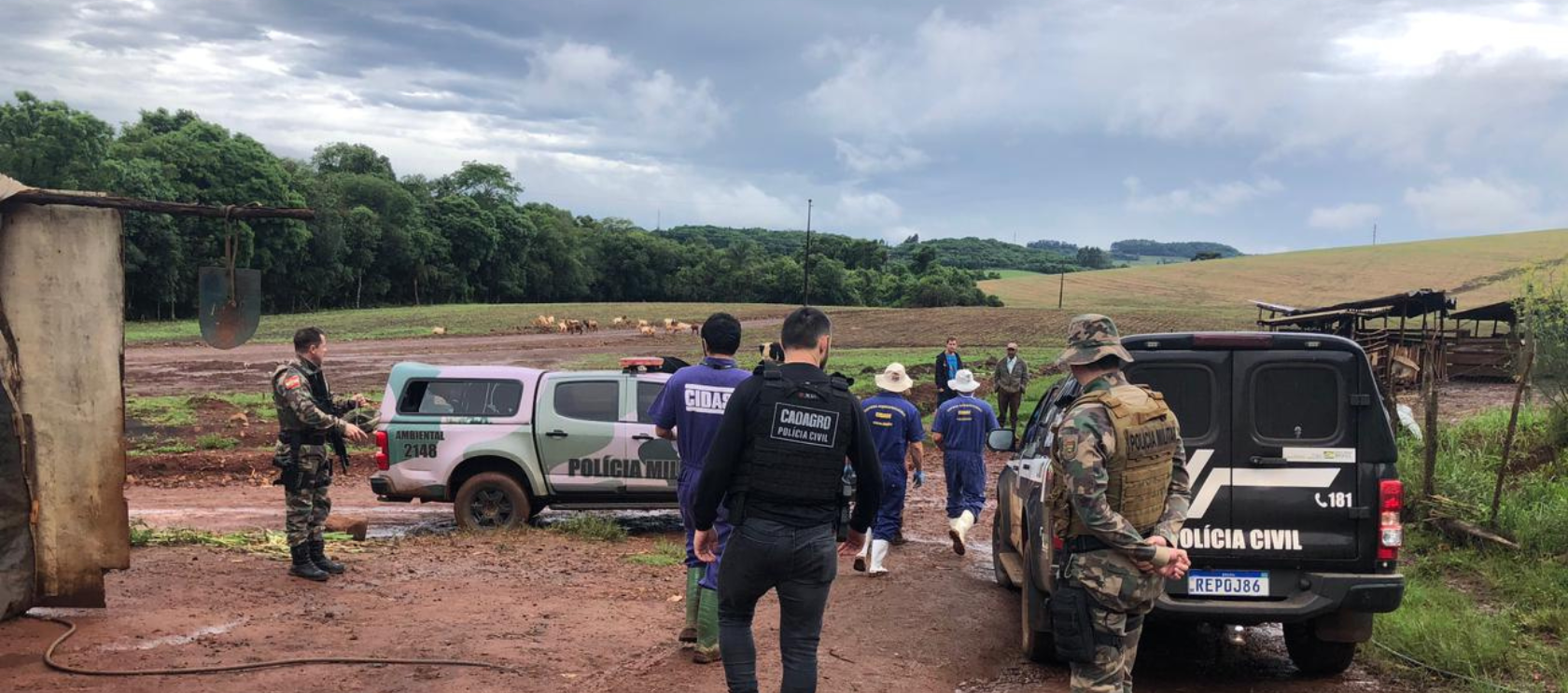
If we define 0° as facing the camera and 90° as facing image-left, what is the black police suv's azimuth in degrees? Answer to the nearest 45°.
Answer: approximately 180°

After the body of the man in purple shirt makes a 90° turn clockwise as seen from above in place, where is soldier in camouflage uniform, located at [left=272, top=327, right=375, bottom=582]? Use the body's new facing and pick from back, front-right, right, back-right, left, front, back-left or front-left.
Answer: back-left

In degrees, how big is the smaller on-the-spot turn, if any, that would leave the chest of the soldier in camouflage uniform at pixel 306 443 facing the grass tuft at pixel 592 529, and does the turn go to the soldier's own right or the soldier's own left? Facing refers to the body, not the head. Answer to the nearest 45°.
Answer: approximately 45° to the soldier's own left

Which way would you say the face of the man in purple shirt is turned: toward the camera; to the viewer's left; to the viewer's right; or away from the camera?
away from the camera

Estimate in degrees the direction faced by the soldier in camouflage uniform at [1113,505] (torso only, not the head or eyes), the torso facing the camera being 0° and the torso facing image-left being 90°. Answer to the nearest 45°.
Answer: approximately 135°

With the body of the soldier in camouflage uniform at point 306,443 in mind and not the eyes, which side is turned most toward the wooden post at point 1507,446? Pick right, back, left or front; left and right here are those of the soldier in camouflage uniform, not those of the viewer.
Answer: front

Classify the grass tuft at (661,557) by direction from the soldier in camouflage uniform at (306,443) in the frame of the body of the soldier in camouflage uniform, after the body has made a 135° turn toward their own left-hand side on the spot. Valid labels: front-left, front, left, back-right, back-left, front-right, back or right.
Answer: back-right

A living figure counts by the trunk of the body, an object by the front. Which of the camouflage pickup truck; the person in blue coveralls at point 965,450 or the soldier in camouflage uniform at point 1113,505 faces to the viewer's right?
the camouflage pickup truck

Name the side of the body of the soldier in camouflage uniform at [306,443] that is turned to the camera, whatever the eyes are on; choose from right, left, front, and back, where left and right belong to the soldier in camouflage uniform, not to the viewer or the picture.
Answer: right

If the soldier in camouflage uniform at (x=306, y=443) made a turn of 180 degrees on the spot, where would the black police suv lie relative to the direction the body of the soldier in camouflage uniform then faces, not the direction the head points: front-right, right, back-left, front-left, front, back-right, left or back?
back-left

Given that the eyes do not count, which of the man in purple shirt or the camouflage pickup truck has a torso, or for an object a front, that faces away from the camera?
the man in purple shirt

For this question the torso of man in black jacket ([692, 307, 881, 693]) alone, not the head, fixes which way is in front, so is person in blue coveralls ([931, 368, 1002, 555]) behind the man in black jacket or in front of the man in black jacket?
in front

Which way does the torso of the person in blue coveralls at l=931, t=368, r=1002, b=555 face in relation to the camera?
away from the camera

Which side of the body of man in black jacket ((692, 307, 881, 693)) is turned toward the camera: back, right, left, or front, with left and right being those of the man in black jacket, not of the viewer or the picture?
back

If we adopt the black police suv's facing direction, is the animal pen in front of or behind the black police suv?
in front

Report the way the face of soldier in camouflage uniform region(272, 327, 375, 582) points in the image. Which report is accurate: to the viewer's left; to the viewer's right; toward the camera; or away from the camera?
to the viewer's right
